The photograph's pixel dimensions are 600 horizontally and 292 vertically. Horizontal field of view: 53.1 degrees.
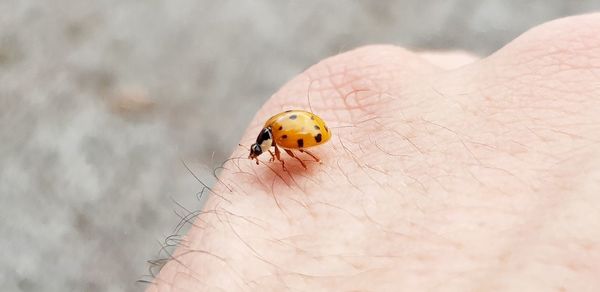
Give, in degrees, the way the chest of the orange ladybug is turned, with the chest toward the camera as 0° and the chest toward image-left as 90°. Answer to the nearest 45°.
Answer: approximately 90°
